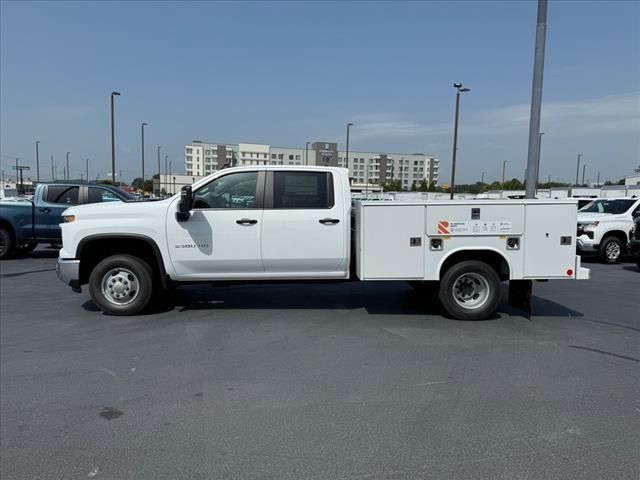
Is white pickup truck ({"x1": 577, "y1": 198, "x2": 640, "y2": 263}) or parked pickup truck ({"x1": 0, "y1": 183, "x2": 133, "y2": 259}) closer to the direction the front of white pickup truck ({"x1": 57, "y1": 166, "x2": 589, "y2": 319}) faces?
the parked pickup truck

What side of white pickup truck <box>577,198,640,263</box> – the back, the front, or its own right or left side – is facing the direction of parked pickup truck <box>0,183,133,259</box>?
front

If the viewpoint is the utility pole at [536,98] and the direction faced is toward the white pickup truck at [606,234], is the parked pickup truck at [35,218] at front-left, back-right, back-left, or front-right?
back-left

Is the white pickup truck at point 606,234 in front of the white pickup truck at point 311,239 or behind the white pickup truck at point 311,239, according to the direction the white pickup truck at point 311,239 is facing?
behind

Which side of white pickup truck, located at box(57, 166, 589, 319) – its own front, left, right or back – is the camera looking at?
left

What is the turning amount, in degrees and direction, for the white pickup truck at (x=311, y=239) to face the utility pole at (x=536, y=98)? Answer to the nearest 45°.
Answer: approximately 135° to its right
